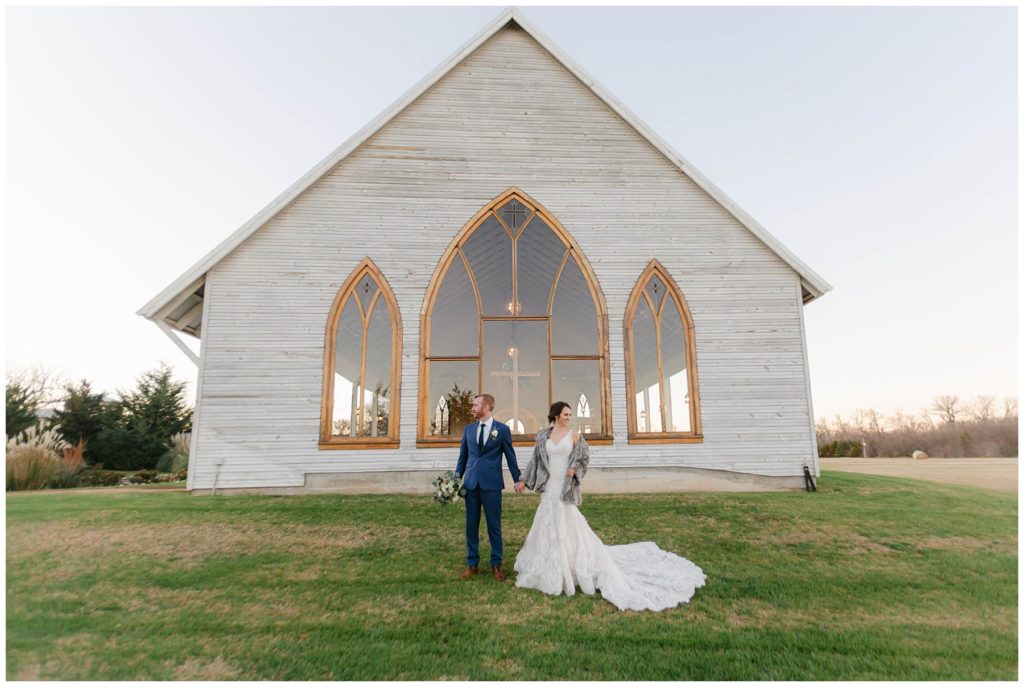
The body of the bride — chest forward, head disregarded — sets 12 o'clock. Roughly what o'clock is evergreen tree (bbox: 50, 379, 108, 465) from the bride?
The evergreen tree is roughly at 4 o'clock from the bride.

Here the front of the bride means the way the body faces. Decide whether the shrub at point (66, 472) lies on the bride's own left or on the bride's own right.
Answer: on the bride's own right

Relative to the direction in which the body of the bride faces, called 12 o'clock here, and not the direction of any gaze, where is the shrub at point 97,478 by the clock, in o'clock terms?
The shrub is roughly at 4 o'clock from the bride.

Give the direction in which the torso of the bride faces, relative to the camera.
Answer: toward the camera

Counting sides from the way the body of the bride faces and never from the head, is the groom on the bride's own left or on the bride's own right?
on the bride's own right

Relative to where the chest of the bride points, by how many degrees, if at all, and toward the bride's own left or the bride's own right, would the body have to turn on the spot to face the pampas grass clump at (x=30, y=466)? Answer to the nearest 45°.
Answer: approximately 90° to the bride's own right

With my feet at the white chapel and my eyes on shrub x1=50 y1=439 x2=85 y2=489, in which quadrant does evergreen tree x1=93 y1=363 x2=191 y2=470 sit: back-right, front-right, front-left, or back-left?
front-right

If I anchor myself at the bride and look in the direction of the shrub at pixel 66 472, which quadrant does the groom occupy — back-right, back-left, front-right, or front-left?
front-left

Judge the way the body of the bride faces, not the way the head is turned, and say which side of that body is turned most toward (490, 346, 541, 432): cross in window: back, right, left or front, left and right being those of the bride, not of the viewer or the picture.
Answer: back

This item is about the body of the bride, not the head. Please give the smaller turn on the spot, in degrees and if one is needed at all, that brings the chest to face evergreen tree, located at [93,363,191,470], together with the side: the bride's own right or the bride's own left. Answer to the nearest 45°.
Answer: approximately 135° to the bride's own right

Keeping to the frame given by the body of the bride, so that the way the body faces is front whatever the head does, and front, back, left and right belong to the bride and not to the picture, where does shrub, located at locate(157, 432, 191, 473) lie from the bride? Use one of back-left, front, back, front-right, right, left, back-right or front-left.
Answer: back-right
